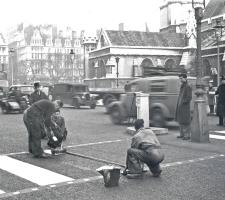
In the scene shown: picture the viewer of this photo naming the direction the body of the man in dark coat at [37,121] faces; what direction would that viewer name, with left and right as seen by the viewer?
facing to the right of the viewer

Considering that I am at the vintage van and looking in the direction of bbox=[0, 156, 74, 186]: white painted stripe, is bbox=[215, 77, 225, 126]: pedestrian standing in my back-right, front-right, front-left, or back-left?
back-left

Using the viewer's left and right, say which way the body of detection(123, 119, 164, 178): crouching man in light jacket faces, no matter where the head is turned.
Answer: facing away from the viewer and to the left of the viewer

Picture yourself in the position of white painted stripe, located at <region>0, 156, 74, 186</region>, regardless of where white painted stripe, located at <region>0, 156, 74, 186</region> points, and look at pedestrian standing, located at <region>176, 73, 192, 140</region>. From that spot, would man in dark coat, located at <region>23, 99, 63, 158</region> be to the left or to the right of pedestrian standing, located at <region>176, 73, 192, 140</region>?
left
